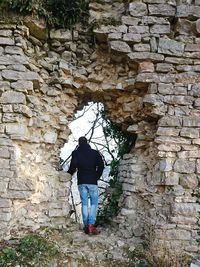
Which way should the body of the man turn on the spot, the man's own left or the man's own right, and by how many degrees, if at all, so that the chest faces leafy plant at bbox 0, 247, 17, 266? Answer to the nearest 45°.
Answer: approximately 135° to the man's own left

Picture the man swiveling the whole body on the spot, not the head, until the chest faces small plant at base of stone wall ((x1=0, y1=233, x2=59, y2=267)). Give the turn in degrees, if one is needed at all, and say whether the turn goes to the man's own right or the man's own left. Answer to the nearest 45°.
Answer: approximately 135° to the man's own left

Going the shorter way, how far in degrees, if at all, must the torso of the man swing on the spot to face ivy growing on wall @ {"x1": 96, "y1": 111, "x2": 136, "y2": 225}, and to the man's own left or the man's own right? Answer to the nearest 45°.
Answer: approximately 45° to the man's own right

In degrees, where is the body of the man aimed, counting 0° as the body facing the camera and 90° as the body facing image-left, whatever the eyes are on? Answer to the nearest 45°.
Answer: approximately 180°
